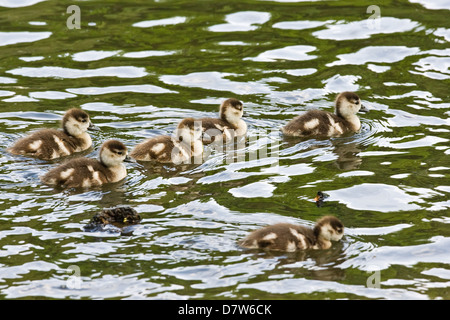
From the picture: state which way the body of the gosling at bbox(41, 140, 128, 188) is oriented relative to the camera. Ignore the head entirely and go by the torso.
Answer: to the viewer's right

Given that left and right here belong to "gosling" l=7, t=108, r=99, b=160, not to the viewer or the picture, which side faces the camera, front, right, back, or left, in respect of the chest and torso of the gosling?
right

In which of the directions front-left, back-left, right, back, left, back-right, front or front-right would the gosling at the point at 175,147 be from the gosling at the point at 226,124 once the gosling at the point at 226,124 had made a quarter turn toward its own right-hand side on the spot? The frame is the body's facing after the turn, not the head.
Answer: front-right

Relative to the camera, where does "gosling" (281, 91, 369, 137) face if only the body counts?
to the viewer's right

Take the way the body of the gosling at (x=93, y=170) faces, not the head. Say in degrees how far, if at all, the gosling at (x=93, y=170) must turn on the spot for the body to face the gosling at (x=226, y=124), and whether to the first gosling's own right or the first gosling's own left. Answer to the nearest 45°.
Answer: approximately 45° to the first gosling's own left

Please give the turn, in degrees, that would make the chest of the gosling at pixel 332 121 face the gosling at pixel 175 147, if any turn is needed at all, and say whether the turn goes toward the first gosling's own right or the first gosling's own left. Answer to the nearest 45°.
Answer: approximately 135° to the first gosling's own right

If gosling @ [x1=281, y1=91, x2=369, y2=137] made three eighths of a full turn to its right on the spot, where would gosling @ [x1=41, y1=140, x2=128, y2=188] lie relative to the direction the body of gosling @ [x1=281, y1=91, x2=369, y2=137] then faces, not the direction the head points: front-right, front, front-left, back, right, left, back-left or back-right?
front

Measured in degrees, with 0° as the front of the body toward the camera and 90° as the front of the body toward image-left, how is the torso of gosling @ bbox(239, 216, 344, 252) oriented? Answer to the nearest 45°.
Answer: approximately 270°

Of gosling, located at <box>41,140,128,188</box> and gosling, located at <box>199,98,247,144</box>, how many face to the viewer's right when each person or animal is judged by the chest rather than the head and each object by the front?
2

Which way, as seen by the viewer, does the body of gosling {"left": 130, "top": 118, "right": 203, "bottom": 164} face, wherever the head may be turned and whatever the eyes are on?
to the viewer's right

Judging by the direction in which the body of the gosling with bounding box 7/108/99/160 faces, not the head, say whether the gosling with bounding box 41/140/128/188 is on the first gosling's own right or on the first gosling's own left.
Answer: on the first gosling's own right

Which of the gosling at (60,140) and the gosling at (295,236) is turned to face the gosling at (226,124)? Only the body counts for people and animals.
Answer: the gosling at (60,140)

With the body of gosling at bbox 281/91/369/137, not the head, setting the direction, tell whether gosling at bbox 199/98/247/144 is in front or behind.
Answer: behind

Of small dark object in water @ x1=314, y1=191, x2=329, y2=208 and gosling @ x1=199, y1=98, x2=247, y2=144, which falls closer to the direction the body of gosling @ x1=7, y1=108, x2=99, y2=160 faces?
the gosling

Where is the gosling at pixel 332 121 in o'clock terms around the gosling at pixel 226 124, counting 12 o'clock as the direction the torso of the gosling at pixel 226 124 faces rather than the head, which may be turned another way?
the gosling at pixel 332 121 is roughly at 12 o'clock from the gosling at pixel 226 124.

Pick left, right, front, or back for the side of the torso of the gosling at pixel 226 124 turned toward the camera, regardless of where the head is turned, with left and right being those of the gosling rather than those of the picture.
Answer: right

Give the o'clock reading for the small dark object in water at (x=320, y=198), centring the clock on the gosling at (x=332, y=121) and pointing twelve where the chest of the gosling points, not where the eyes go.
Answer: The small dark object in water is roughly at 3 o'clock from the gosling.
